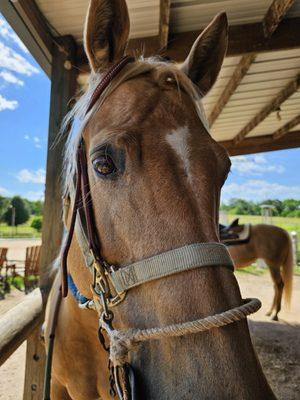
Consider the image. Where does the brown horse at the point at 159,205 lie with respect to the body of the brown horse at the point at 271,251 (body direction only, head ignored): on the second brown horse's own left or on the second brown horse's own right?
on the second brown horse's own left

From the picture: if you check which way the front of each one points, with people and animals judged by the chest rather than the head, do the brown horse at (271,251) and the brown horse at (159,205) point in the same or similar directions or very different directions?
very different directions

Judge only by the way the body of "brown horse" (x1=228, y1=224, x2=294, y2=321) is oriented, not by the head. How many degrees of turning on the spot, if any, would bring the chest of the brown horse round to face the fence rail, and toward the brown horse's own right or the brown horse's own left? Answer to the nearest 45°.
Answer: approximately 90° to the brown horse's own left

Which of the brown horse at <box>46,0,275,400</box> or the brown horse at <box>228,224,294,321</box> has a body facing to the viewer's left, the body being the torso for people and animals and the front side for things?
the brown horse at <box>228,224,294,321</box>

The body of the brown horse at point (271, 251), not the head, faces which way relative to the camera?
to the viewer's left
